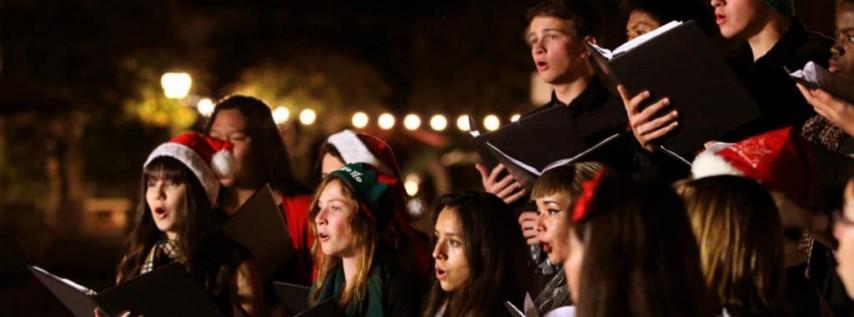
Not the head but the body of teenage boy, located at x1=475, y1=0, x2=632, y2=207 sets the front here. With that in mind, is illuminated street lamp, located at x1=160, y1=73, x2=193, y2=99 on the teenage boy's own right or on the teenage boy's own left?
on the teenage boy's own right

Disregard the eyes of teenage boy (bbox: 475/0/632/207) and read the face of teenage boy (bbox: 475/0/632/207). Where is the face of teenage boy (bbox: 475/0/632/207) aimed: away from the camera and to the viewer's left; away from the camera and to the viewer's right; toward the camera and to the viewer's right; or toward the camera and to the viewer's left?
toward the camera and to the viewer's left

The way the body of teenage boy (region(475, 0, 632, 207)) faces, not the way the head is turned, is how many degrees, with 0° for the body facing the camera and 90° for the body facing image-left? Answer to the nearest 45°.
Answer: approximately 45°

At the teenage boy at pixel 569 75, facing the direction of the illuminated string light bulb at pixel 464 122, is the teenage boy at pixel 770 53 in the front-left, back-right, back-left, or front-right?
back-right
